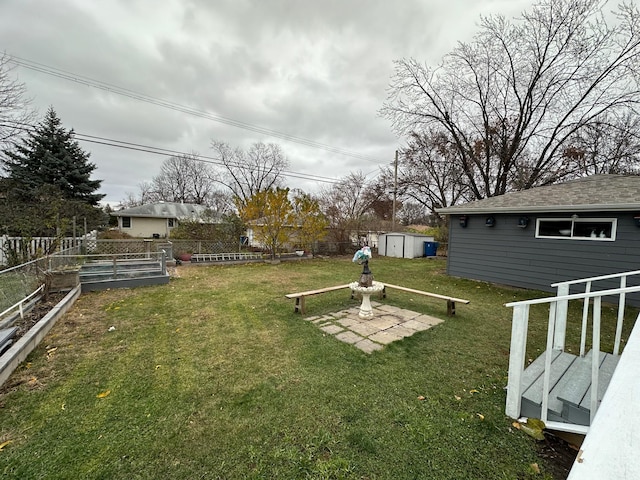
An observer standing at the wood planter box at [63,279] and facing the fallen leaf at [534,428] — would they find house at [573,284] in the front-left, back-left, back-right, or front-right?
front-left

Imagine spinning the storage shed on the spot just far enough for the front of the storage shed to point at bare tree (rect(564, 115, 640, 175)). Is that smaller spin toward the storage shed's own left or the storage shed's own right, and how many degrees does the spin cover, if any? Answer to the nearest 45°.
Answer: approximately 135° to the storage shed's own left

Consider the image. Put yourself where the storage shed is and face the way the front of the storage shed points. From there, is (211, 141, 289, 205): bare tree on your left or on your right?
on your right

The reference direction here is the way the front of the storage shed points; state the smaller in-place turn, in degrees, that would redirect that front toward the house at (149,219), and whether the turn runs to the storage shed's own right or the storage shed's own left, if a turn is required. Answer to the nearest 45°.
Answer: approximately 45° to the storage shed's own right

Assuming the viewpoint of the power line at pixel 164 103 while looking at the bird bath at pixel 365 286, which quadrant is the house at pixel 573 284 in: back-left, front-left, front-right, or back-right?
front-left

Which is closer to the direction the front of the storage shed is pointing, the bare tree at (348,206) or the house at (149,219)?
the house

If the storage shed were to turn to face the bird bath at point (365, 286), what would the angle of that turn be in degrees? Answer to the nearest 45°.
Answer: approximately 45° to its left

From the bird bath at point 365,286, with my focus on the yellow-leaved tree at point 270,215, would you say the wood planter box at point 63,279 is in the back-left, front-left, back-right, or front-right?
front-left

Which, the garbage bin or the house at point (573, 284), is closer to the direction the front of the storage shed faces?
the house

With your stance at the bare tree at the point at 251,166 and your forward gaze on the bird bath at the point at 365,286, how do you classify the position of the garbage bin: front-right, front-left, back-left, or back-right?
front-left

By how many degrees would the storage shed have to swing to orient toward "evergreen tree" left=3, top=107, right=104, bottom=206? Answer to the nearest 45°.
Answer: approximately 45° to its right

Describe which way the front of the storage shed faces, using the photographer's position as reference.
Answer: facing the viewer and to the left of the viewer

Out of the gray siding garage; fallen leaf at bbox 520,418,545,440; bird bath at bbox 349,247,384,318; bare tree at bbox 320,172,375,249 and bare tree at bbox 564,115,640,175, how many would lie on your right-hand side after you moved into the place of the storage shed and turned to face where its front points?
1
